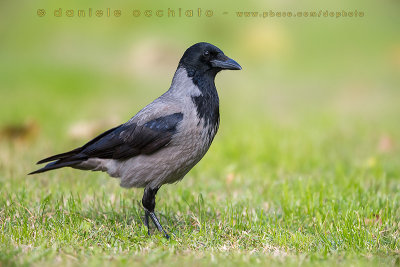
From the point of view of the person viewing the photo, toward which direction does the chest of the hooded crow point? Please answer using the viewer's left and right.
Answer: facing to the right of the viewer
